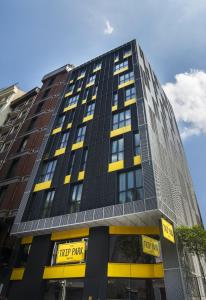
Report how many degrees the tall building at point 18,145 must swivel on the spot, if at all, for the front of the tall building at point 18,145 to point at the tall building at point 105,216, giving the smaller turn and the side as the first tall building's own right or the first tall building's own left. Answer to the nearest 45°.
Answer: approximately 90° to the first tall building's own left

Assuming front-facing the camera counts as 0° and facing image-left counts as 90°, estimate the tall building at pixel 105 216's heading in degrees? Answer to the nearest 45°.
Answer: approximately 45°

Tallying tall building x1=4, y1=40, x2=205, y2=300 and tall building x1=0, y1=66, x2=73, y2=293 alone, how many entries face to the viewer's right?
0

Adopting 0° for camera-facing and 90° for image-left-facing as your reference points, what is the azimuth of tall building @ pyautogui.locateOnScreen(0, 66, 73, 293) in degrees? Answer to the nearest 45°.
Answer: approximately 45°

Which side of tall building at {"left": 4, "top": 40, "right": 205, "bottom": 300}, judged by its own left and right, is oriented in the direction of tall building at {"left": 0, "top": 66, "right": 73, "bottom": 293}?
right
